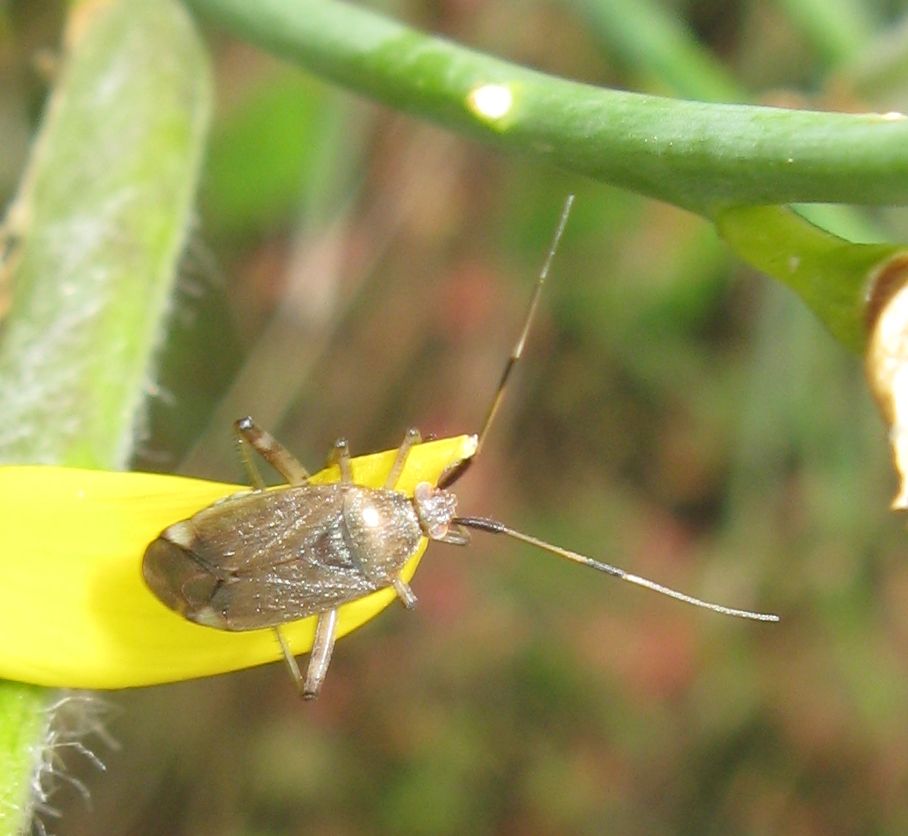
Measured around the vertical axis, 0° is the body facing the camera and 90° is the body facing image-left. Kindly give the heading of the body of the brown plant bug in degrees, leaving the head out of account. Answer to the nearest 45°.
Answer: approximately 270°
